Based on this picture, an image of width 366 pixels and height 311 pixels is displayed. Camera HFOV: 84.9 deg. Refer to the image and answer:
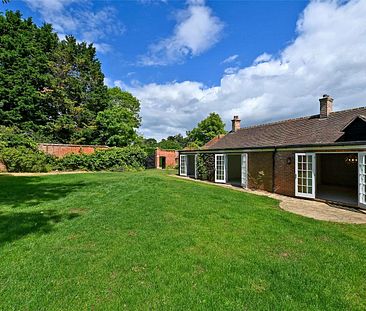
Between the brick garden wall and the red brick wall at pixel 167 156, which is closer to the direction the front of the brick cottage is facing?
the brick garden wall

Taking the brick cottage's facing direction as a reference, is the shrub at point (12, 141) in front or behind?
in front

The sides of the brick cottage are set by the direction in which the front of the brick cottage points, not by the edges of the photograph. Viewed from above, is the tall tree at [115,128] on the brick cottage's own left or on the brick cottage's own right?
on the brick cottage's own right

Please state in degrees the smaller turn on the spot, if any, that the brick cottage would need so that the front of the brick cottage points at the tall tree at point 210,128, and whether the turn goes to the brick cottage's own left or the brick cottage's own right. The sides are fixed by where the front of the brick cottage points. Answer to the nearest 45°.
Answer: approximately 90° to the brick cottage's own right

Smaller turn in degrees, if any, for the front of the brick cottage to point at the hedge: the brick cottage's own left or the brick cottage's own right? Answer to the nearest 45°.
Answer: approximately 45° to the brick cottage's own right

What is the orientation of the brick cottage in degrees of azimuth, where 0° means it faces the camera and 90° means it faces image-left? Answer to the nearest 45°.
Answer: approximately 45°
